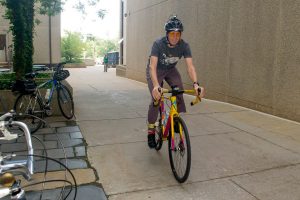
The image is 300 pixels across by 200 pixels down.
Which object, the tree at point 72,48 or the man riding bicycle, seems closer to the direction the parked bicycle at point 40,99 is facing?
the man riding bicycle

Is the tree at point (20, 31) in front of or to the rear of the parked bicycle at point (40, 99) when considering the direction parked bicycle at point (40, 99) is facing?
to the rear

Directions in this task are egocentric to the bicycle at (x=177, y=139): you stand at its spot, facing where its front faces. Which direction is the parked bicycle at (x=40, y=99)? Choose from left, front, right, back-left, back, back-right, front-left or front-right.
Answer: back-right

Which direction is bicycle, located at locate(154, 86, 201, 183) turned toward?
toward the camera

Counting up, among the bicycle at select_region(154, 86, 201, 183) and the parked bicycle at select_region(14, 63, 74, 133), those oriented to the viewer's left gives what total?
0

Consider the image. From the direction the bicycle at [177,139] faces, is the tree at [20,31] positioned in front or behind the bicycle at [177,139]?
behind

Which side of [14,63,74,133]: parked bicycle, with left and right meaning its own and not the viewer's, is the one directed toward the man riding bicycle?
front
